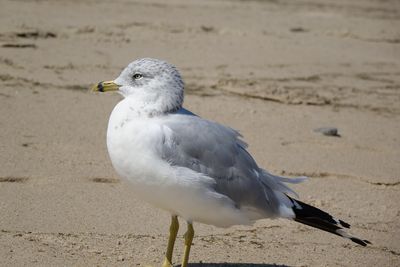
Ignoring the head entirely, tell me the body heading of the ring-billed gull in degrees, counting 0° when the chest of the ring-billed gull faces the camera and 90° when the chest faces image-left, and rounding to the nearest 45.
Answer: approximately 90°
